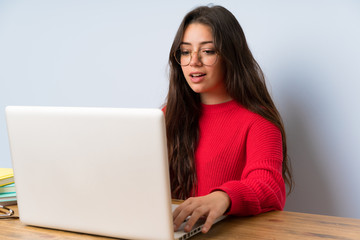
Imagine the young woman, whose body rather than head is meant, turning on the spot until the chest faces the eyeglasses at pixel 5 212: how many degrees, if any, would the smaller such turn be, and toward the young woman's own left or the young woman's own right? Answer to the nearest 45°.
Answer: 0° — they already face it

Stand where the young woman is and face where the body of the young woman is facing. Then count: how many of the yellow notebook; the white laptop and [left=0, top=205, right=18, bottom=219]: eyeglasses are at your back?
0

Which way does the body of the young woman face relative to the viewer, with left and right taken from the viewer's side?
facing the viewer and to the left of the viewer

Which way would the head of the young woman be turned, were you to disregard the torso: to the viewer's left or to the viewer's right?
to the viewer's left

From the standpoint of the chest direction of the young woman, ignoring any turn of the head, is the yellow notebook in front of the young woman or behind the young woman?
in front

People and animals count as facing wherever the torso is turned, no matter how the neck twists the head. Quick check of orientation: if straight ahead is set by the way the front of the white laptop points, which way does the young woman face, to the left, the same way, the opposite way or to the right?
the opposite way

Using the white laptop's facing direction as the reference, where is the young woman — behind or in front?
in front

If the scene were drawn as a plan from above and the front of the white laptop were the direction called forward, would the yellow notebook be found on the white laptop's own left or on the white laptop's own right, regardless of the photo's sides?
on the white laptop's own left

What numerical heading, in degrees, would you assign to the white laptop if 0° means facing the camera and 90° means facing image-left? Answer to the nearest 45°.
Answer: approximately 225°
